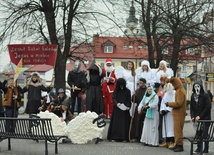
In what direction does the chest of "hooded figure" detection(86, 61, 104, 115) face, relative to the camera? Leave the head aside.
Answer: toward the camera

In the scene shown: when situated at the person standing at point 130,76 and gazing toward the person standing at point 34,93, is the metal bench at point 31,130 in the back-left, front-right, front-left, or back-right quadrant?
front-left

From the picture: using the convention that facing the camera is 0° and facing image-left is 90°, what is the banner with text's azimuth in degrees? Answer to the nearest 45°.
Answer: approximately 0°

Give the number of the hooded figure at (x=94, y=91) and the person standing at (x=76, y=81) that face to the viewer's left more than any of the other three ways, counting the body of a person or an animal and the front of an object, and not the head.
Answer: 0

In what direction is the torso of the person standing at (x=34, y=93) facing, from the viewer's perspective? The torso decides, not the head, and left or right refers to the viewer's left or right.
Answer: facing the viewer

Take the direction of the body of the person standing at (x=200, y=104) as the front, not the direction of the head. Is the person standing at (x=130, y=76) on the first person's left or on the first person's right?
on the first person's right

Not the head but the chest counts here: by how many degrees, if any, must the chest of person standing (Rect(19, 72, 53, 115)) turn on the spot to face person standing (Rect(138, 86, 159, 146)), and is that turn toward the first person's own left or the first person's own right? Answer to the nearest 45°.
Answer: approximately 45° to the first person's own left

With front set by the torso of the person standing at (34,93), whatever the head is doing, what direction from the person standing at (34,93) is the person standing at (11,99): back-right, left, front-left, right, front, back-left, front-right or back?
right

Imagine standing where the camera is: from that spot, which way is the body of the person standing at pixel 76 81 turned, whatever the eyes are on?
toward the camera
